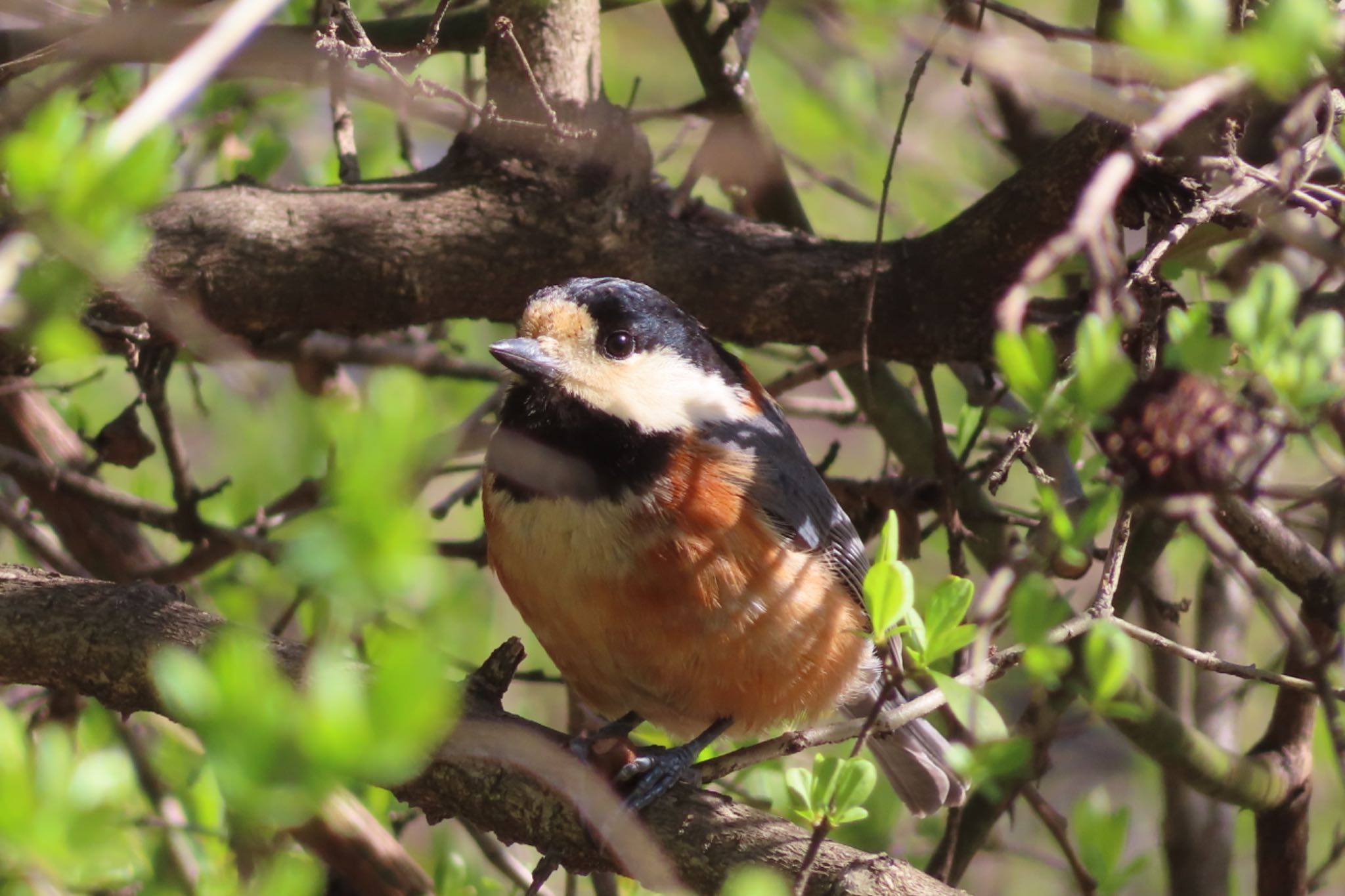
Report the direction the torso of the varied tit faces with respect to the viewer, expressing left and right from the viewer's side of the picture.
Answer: facing the viewer and to the left of the viewer

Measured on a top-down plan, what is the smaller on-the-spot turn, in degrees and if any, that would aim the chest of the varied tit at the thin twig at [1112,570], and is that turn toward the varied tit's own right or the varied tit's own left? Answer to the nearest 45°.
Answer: approximately 90° to the varied tit's own left

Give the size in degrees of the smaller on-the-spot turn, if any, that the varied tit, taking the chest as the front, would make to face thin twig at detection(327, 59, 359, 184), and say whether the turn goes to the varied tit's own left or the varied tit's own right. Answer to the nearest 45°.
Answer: approximately 90° to the varied tit's own right

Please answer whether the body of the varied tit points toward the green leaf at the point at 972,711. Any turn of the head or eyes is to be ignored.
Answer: no

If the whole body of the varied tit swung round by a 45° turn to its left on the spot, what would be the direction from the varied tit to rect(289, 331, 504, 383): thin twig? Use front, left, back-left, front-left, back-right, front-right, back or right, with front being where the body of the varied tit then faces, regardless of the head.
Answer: back-right

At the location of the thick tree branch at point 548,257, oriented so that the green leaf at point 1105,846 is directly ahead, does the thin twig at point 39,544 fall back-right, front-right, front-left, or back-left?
back-right

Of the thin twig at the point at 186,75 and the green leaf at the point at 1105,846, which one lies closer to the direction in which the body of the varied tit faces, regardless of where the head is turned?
the thin twig

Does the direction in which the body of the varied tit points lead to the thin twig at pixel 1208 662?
no

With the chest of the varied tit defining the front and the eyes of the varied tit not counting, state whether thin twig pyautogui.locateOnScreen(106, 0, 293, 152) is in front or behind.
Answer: in front

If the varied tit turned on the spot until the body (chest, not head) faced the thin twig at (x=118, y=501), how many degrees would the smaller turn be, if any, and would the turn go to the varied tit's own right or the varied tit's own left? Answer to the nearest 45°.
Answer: approximately 45° to the varied tit's own right
